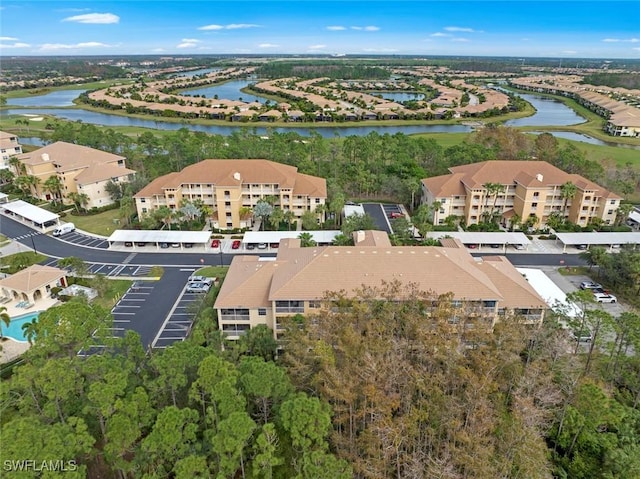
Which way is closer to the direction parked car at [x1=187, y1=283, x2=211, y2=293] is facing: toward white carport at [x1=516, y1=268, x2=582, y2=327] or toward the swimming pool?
the white carport

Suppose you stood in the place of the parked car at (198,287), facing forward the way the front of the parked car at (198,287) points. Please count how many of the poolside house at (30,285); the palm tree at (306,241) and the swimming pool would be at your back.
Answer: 2

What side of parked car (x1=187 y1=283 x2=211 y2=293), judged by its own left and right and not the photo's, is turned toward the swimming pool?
back

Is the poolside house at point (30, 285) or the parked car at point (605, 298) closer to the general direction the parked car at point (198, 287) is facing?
the parked car

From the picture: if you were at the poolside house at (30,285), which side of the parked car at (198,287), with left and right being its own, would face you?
back

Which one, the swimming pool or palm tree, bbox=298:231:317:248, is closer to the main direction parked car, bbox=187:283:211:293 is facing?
the palm tree

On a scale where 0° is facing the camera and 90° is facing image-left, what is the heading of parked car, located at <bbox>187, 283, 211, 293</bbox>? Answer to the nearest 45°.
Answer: approximately 270°

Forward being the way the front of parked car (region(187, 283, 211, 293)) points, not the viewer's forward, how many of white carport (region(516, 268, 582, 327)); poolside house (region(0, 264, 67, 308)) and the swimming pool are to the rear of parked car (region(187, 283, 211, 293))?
2

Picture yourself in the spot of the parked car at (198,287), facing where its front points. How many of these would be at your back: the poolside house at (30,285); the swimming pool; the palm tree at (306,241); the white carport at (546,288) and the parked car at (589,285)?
2
